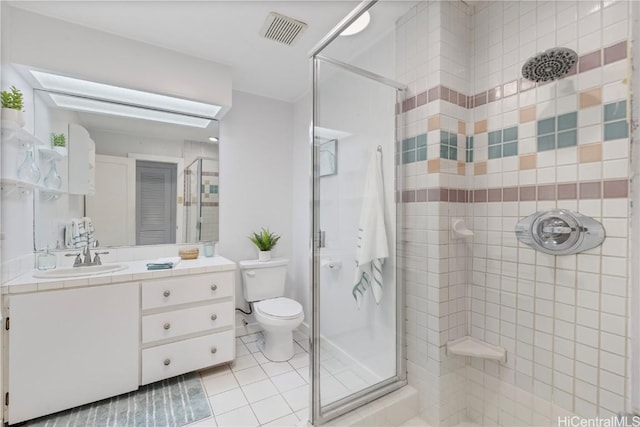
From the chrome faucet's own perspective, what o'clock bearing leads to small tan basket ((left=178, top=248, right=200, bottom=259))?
The small tan basket is roughly at 9 o'clock from the chrome faucet.

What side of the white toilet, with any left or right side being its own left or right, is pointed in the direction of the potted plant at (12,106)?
right

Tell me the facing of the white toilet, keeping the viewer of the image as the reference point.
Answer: facing the viewer and to the right of the viewer

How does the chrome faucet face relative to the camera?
toward the camera

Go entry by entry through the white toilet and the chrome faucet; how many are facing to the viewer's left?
0
